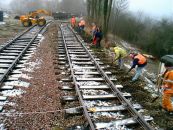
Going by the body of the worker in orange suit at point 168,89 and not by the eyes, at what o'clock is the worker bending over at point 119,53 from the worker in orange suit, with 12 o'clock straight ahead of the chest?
The worker bending over is roughly at 2 o'clock from the worker in orange suit.

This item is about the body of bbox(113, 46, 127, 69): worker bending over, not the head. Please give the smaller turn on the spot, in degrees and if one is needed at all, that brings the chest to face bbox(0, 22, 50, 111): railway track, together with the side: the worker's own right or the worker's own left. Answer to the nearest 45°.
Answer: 0° — they already face it

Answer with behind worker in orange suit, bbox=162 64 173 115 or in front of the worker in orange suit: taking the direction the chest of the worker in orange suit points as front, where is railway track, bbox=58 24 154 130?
in front

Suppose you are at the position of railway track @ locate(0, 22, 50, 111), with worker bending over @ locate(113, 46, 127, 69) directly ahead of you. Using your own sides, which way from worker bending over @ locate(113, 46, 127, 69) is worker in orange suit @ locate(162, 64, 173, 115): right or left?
right

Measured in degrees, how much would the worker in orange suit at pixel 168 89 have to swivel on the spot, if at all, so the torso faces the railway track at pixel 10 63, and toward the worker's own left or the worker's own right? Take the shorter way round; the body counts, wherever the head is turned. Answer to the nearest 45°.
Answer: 0° — they already face it

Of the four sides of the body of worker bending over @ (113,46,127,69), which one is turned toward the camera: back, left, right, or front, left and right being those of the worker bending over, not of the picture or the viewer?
left

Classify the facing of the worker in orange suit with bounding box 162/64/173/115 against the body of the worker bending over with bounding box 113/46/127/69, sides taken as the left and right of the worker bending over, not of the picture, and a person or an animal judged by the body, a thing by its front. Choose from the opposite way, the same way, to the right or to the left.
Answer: the same way

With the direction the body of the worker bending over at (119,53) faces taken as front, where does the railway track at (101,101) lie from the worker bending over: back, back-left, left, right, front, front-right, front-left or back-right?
left

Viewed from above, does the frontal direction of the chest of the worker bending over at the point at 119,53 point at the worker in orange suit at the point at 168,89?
no

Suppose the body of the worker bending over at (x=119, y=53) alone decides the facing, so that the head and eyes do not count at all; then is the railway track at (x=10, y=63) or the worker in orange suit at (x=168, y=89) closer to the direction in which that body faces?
the railway track

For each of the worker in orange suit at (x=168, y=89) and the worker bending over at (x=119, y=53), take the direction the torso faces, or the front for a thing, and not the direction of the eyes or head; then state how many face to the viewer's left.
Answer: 2

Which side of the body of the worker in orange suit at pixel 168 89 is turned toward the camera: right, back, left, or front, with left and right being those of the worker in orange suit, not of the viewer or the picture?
left
